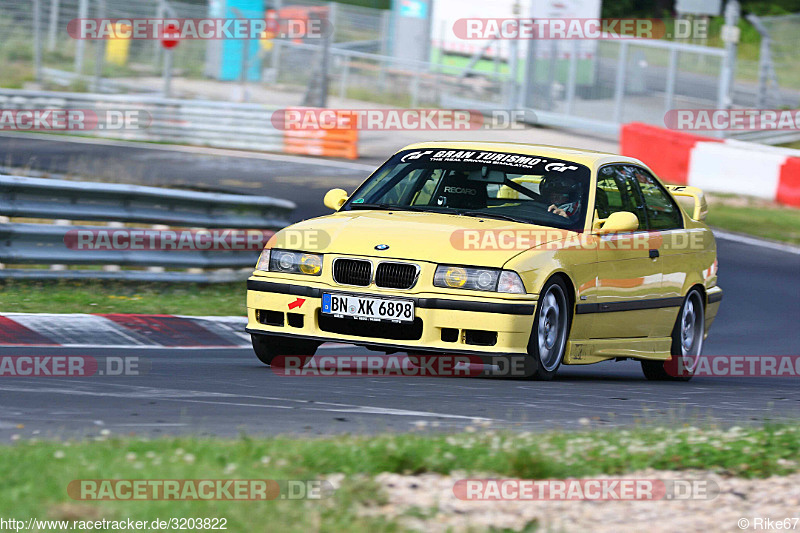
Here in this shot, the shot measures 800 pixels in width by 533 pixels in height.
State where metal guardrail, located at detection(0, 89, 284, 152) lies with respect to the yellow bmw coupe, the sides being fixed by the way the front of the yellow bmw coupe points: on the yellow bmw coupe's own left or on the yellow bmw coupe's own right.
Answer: on the yellow bmw coupe's own right

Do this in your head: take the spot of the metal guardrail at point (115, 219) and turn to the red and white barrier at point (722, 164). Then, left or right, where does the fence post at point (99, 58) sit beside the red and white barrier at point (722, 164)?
left

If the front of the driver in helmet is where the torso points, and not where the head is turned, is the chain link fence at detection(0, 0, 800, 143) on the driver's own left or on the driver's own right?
on the driver's own right

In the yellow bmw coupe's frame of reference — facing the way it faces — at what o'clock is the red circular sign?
The red circular sign is roughly at 4 o'clock from the yellow bmw coupe.

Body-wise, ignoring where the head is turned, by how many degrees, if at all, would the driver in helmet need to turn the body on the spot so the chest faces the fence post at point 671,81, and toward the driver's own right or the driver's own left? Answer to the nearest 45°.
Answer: approximately 135° to the driver's own right

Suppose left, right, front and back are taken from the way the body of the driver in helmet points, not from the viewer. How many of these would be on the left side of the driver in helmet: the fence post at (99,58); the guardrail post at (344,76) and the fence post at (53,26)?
0

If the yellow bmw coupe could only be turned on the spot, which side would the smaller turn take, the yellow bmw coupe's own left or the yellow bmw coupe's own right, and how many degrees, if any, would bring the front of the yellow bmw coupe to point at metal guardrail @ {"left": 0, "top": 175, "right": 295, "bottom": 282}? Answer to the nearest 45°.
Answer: approximately 90° to the yellow bmw coupe's own right

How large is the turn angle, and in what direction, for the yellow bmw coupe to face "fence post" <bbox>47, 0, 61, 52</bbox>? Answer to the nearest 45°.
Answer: approximately 90° to its right

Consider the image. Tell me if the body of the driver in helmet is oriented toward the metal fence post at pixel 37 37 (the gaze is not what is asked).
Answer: no

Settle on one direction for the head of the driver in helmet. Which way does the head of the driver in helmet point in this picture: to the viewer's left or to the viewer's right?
to the viewer's left

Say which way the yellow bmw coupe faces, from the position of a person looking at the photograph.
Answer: facing the viewer and to the left of the viewer

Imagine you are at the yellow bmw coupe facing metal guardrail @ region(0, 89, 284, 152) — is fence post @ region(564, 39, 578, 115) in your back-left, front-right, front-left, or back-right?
front-right
